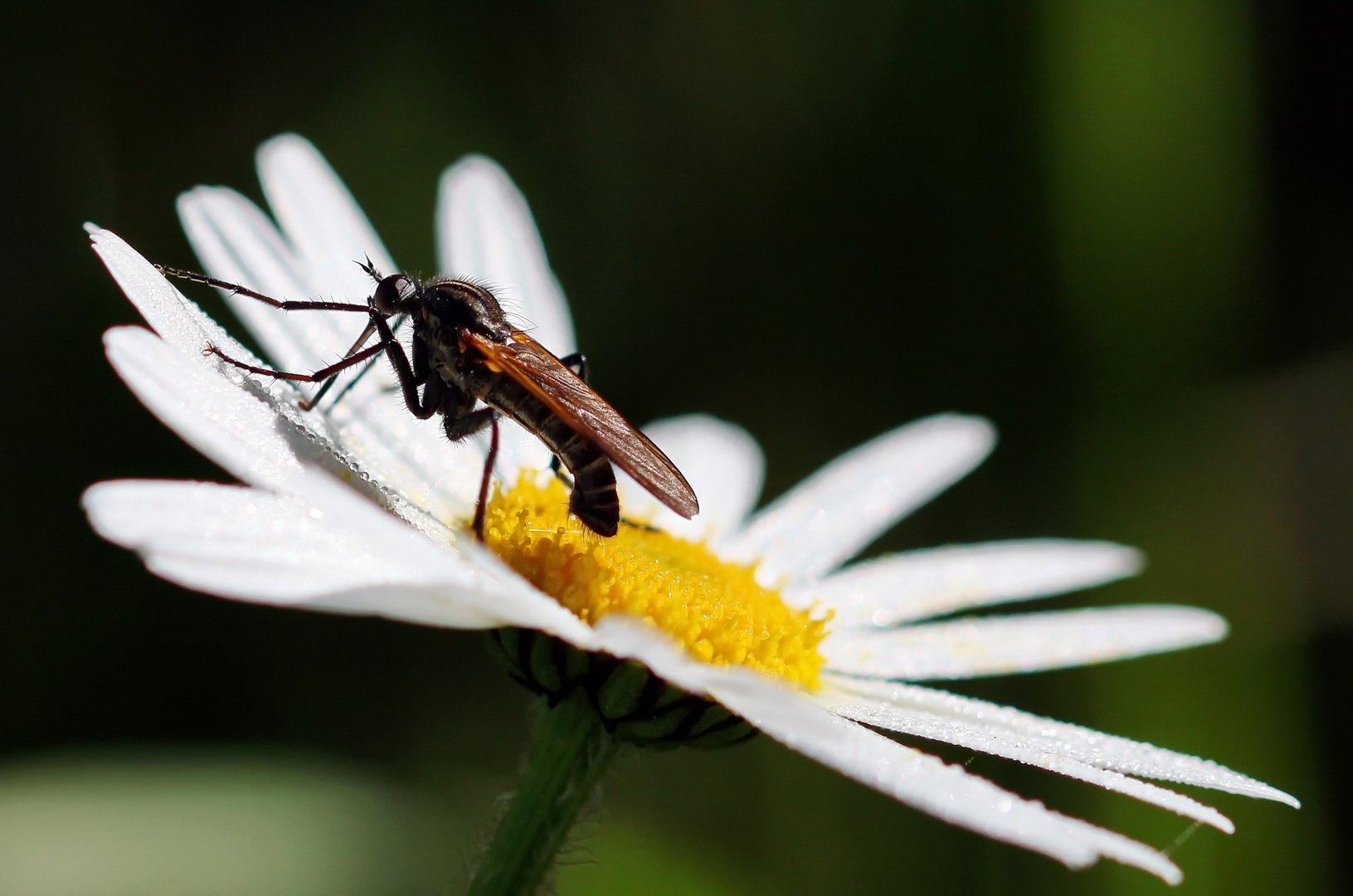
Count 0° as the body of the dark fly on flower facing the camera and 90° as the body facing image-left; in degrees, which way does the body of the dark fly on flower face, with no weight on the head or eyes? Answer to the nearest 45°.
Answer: approximately 90°
